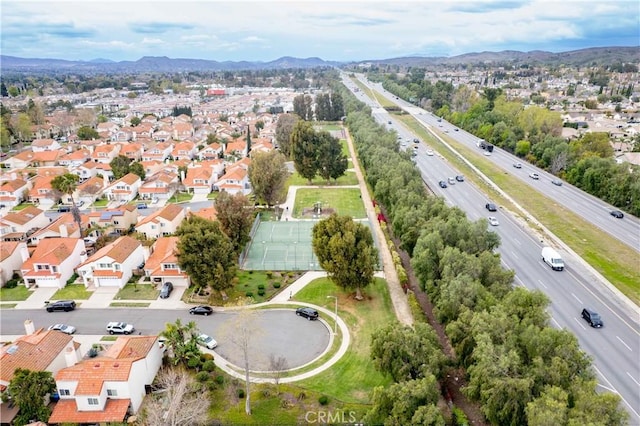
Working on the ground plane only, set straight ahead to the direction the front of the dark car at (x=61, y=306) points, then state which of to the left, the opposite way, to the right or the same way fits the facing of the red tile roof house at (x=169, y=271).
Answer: to the left

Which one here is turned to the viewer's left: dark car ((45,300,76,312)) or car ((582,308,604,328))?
the dark car

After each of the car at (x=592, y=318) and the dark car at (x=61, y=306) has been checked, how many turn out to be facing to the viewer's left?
1

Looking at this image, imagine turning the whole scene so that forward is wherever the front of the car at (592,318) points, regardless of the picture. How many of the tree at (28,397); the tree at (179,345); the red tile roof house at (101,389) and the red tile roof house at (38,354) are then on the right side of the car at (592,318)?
4

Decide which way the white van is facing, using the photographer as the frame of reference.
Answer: facing the viewer and to the right of the viewer

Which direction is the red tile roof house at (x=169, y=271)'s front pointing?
toward the camera

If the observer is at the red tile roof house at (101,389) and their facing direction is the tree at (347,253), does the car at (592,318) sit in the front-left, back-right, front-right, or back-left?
front-right

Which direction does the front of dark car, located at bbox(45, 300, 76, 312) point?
to the viewer's left

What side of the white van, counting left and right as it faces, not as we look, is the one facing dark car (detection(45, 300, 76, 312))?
right

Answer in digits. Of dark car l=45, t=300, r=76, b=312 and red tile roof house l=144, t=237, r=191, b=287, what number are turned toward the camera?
1

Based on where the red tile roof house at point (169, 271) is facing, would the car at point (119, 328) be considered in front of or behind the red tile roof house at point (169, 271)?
in front

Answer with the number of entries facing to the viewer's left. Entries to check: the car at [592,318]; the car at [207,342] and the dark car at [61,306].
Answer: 1

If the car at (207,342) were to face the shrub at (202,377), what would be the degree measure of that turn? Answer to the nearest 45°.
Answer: approximately 45° to its right

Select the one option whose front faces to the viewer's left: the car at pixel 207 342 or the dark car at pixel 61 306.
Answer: the dark car

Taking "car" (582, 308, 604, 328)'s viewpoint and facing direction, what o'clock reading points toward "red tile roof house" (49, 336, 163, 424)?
The red tile roof house is roughly at 3 o'clock from the car.

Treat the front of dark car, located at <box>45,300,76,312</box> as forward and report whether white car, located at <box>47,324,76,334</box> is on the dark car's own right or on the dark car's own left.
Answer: on the dark car's own left

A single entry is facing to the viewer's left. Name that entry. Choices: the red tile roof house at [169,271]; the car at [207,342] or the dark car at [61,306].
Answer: the dark car
